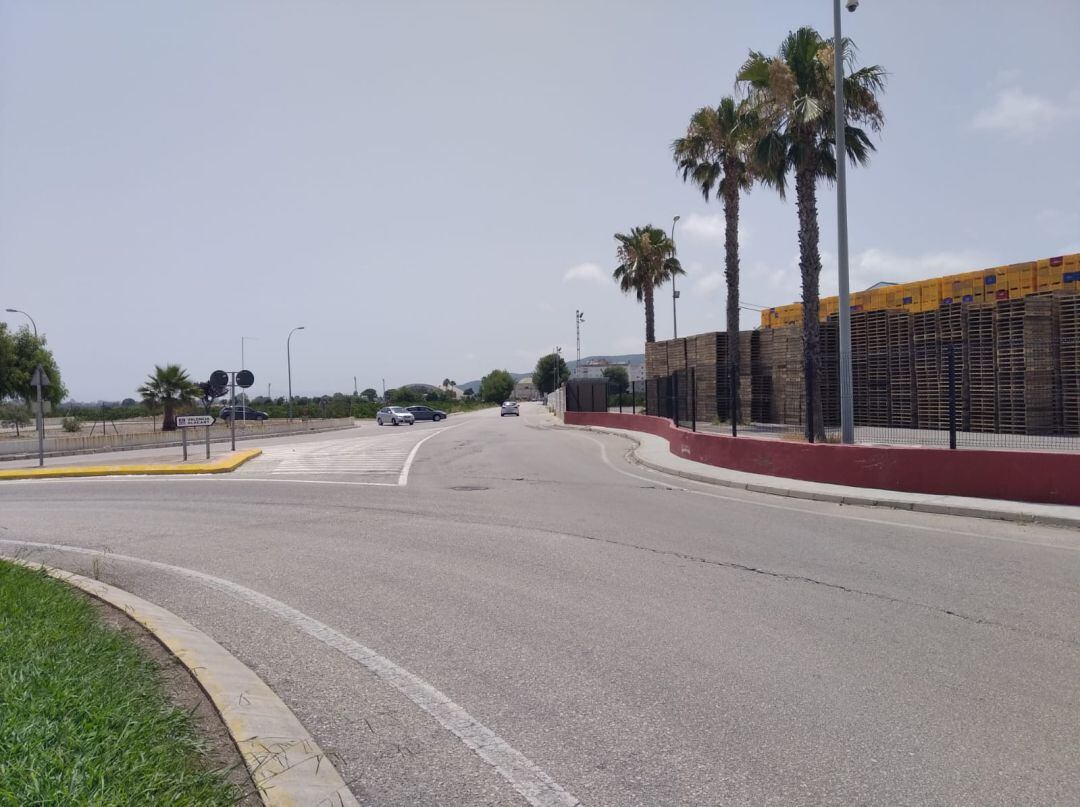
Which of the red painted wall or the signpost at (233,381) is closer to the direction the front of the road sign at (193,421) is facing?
the red painted wall

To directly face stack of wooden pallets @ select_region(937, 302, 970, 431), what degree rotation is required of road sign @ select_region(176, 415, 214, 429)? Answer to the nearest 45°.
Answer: approximately 45° to its left

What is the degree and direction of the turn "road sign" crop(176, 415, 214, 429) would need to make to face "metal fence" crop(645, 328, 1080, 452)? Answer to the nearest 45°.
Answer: approximately 45° to its left

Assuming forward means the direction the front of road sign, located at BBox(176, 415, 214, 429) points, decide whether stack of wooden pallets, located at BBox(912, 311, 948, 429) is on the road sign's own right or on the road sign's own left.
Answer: on the road sign's own left

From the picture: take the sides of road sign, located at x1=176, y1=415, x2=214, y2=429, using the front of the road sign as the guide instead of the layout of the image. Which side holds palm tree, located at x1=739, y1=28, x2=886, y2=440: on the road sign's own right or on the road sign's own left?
on the road sign's own left

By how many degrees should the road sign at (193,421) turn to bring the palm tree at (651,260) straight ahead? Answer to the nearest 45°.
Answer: approximately 135° to its left

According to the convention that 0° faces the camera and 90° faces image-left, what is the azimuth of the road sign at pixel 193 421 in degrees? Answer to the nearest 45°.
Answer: approximately 0°

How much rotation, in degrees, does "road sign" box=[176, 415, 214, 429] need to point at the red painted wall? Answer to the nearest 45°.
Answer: approximately 45° to its left

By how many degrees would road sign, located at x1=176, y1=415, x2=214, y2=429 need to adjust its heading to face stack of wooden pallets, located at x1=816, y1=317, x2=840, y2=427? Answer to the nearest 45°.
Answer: approximately 90° to its left

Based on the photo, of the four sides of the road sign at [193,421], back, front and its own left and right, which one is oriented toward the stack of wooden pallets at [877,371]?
left

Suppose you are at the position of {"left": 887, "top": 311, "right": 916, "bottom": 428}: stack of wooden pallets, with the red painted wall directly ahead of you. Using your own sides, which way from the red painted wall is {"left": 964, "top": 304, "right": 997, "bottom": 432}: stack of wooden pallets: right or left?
left

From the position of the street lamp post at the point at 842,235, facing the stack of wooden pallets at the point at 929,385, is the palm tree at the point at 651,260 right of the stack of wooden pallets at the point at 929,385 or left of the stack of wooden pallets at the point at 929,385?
left

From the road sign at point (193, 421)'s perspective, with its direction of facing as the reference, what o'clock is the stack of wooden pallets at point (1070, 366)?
The stack of wooden pallets is roughly at 10 o'clock from the road sign.
